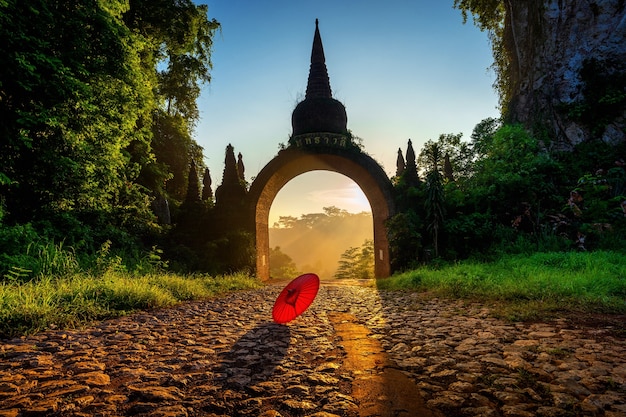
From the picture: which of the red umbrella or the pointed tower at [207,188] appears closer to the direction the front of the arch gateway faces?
the red umbrella

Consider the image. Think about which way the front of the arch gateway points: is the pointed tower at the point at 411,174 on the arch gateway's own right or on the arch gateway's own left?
on the arch gateway's own left

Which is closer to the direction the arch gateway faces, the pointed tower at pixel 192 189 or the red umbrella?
the red umbrella

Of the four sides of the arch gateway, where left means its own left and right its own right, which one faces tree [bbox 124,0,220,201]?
right

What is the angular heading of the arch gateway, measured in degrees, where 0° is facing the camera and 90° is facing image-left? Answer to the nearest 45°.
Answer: approximately 0°

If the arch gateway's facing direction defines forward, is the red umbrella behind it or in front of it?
in front

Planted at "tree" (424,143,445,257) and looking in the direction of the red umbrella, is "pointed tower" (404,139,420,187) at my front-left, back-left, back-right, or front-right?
back-right

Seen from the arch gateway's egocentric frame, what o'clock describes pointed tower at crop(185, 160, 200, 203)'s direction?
The pointed tower is roughly at 3 o'clock from the arch gateway.

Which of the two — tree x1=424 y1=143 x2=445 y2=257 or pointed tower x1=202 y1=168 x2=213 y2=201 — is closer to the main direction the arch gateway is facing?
the tree

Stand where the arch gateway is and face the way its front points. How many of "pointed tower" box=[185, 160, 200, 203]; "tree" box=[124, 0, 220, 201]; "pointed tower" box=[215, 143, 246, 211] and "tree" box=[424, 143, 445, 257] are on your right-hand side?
3

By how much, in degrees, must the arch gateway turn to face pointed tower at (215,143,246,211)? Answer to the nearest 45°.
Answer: approximately 90° to its right
